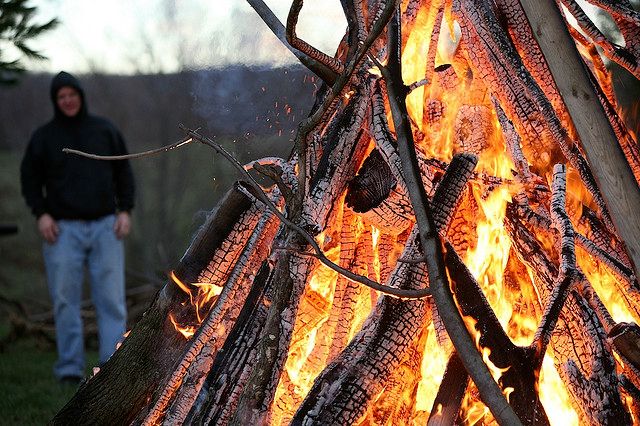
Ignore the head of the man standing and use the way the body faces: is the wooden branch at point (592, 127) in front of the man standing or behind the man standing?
in front

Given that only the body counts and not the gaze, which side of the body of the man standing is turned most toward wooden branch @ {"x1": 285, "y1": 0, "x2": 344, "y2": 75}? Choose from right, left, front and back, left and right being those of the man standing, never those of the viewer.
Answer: front

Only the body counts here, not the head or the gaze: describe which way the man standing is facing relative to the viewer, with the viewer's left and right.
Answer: facing the viewer

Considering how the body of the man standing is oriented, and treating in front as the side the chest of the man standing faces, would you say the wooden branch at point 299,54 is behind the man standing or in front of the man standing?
in front

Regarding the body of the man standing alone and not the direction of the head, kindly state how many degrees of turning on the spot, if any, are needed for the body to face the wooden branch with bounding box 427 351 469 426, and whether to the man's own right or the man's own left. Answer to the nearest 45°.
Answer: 0° — they already face it

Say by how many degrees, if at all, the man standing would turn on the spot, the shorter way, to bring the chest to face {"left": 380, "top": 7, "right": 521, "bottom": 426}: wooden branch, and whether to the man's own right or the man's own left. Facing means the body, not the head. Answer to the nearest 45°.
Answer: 0° — they already face it
